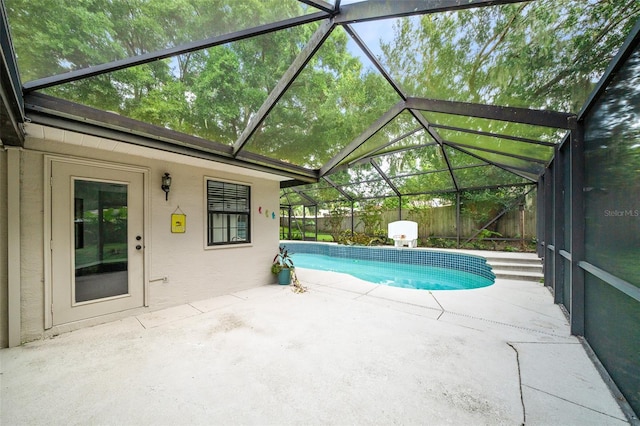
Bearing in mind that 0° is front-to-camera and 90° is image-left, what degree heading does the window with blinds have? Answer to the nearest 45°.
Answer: approximately 315°

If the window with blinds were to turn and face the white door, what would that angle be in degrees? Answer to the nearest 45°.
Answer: approximately 90° to its right

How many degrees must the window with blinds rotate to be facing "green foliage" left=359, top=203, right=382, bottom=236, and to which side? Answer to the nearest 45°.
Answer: approximately 90° to its left

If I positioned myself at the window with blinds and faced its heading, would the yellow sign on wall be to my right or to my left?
on my right

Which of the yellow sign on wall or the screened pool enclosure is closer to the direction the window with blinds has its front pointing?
the screened pool enclosure

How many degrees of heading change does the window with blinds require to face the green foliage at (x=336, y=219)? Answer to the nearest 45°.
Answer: approximately 90° to its left
